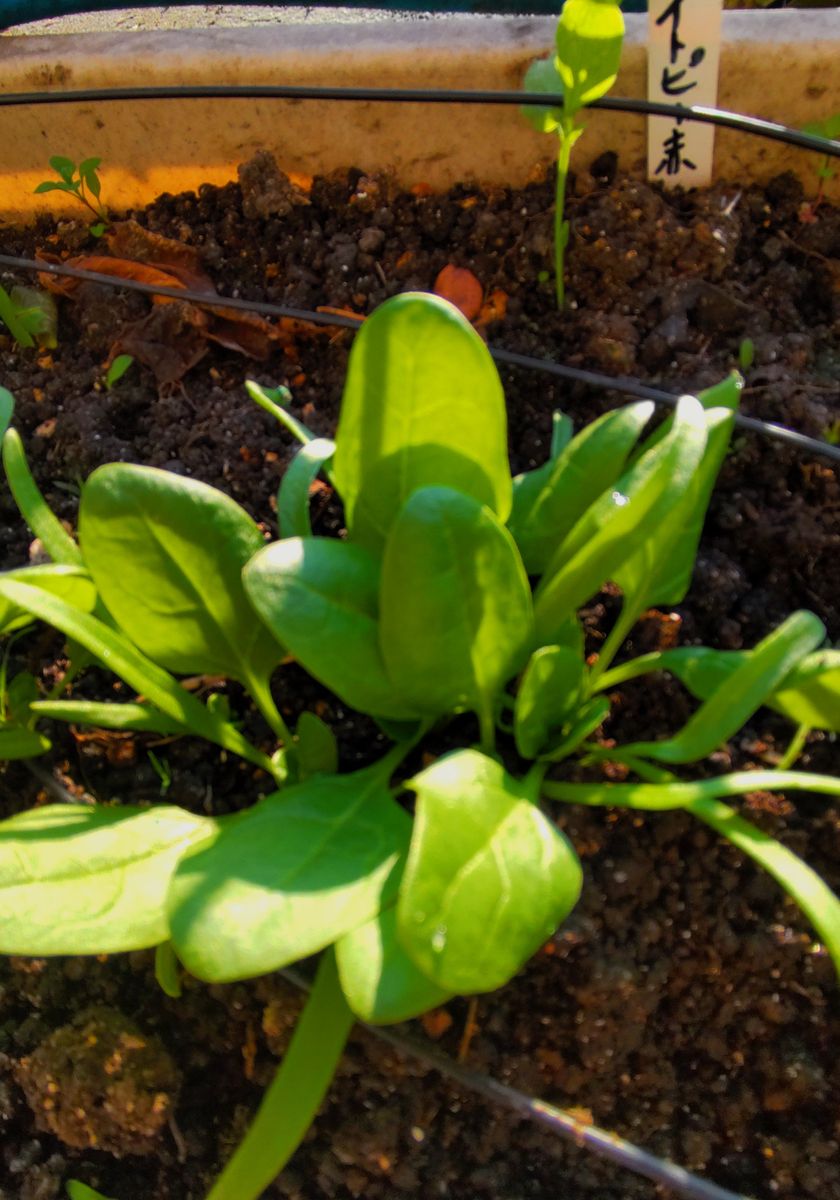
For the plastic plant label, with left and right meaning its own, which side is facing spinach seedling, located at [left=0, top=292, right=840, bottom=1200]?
front

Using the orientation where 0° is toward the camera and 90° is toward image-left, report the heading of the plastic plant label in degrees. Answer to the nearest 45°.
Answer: approximately 0°
